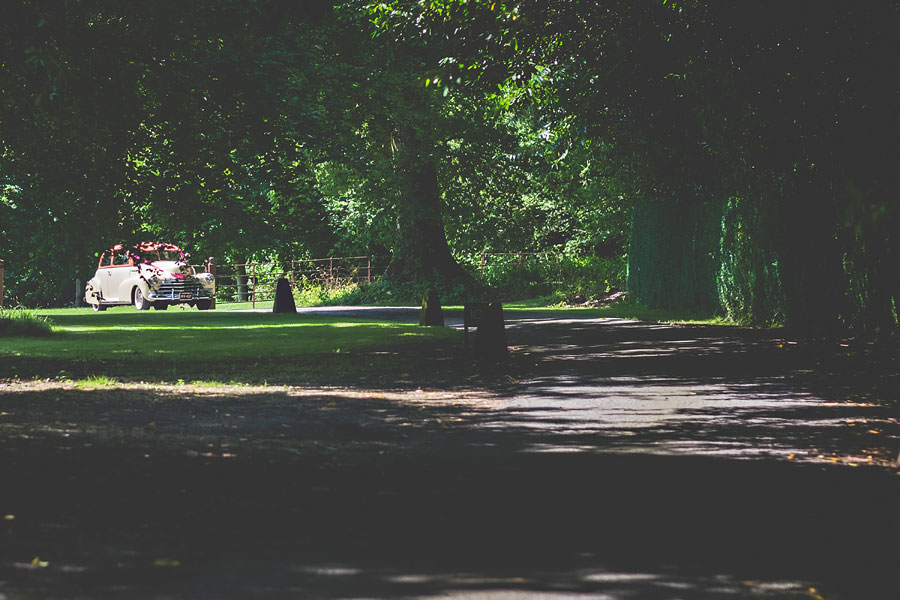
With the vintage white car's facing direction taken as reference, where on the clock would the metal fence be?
The metal fence is roughly at 9 o'clock from the vintage white car.

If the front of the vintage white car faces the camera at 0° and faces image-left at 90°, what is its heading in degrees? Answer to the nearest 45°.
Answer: approximately 315°

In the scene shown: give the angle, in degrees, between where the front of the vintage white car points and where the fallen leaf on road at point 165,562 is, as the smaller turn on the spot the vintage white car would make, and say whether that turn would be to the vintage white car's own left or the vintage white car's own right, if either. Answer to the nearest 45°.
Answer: approximately 45° to the vintage white car's own right

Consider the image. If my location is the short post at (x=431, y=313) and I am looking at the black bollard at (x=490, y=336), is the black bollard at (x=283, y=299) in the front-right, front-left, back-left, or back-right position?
back-right

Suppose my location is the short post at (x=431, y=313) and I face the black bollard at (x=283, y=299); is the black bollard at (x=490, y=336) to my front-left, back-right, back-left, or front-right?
back-left

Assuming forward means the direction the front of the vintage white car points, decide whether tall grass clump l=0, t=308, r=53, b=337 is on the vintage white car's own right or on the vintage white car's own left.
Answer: on the vintage white car's own right
